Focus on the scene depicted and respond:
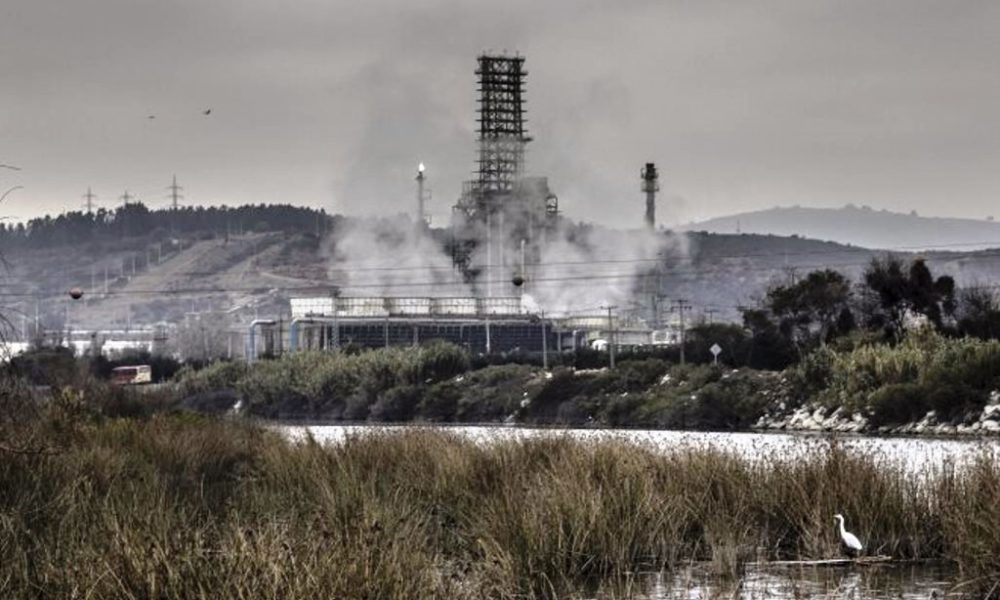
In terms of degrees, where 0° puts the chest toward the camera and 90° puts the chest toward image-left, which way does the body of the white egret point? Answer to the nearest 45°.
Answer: approximately 90°
